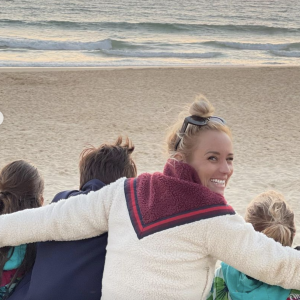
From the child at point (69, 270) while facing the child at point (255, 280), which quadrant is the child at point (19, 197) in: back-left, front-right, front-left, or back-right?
back-left

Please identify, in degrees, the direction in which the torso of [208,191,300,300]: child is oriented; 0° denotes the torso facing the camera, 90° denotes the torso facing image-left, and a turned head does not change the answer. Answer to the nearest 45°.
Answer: approximately 180°

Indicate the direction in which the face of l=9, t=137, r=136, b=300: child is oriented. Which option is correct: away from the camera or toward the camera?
away from the camera

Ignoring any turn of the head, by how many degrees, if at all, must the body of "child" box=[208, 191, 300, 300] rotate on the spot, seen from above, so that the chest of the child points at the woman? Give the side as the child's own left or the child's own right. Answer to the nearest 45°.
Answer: approximately 135° to the child's own left

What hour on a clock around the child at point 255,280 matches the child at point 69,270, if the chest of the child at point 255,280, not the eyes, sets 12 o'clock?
the child at point 69,270 is roughly at 8 o'clock from the child at point 255,280.

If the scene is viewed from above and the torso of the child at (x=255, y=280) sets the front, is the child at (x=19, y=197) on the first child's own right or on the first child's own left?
on the first child's own left

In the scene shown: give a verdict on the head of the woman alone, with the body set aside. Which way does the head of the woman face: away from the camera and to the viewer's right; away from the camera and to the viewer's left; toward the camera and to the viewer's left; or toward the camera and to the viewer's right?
toward the camera and to the viewer's right
